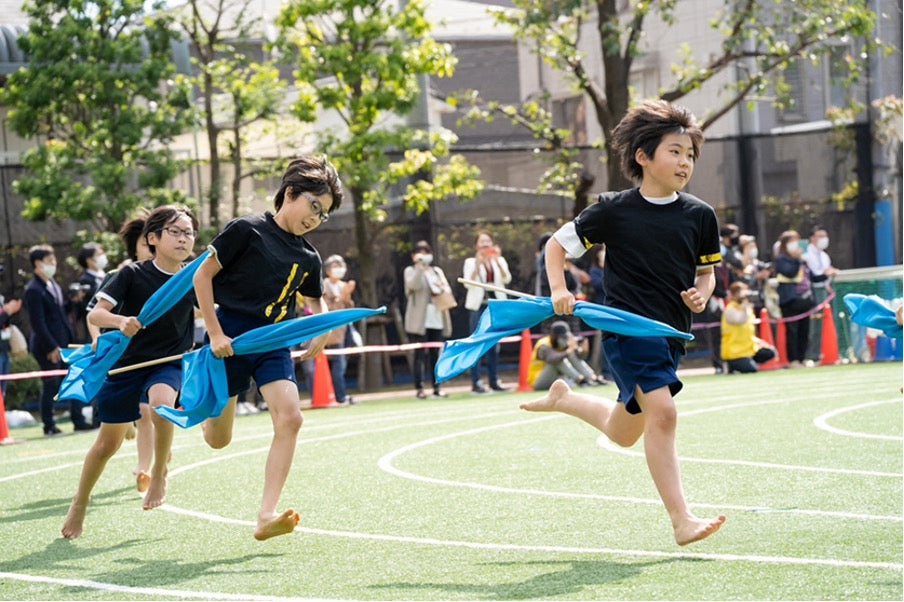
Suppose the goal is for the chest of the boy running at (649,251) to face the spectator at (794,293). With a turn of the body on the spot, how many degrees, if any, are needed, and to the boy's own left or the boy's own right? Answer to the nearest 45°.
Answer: approximately 135° to the boy's own left

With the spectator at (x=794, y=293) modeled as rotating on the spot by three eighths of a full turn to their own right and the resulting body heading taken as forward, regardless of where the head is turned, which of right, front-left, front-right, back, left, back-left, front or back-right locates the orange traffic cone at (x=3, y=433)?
front-left

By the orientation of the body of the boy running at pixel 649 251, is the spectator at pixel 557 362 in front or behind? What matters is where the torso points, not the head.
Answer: behind

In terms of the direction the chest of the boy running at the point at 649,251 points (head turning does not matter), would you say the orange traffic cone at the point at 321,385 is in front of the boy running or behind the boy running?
behind

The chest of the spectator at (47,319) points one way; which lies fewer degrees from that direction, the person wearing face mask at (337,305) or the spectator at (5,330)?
the person wearing face mask

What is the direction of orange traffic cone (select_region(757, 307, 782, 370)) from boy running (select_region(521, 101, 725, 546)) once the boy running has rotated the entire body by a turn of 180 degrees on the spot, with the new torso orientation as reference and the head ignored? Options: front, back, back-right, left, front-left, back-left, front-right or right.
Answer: front-right
